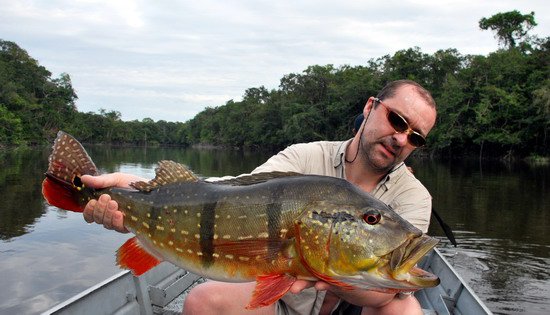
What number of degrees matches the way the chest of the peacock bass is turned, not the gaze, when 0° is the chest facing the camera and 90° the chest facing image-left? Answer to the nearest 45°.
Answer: approximately 270°

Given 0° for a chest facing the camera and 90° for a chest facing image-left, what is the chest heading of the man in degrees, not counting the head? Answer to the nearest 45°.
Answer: approximately 0°
